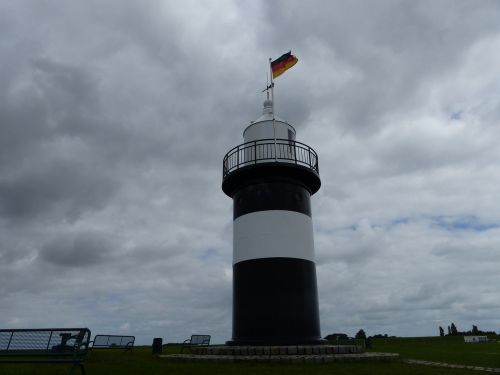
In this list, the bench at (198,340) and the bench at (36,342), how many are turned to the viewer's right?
0

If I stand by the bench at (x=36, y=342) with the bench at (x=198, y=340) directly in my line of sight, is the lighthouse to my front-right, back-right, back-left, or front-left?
front-right

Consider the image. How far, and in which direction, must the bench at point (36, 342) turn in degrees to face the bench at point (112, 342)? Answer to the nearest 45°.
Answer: approximately 135° to its right
